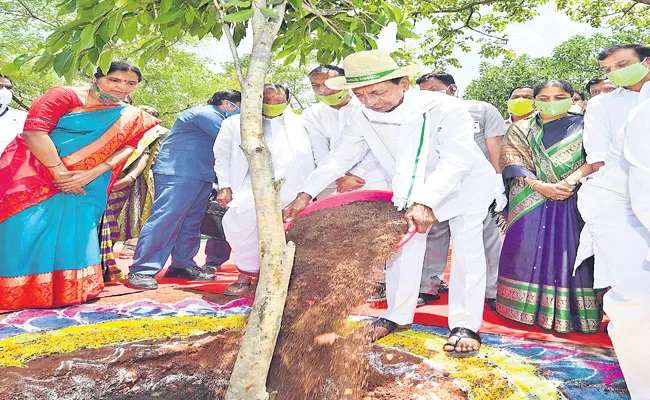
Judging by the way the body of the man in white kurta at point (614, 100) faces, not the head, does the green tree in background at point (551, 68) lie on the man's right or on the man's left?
on the man's right

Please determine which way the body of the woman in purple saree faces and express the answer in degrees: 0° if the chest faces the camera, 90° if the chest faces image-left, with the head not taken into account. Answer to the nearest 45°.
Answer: approximately 0°

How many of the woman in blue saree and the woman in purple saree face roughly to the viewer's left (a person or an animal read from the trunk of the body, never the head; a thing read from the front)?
0

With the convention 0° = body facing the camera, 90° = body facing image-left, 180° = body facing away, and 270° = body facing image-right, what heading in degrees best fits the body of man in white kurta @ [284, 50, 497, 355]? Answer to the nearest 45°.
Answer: approximately 45°

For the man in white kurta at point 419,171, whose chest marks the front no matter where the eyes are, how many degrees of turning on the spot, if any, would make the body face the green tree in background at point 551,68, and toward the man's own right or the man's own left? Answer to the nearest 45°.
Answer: approximately 135° to the man's own right

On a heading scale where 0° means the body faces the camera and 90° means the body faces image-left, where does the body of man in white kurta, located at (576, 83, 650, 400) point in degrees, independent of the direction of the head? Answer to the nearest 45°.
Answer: approximately 90°

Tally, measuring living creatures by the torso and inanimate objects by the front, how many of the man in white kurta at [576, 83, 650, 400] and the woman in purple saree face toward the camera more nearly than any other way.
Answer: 1

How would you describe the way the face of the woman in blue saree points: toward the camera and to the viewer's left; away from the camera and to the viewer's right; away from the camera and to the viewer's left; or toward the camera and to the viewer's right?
toward the camera and to the viewer's right

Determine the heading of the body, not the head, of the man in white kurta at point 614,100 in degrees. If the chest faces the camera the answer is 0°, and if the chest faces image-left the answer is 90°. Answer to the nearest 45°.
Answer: approximately 45°

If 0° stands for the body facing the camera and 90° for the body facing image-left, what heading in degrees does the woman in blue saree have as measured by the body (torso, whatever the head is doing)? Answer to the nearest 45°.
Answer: approximately 315°

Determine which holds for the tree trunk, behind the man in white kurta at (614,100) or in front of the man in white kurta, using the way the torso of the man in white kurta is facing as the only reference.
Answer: in front
